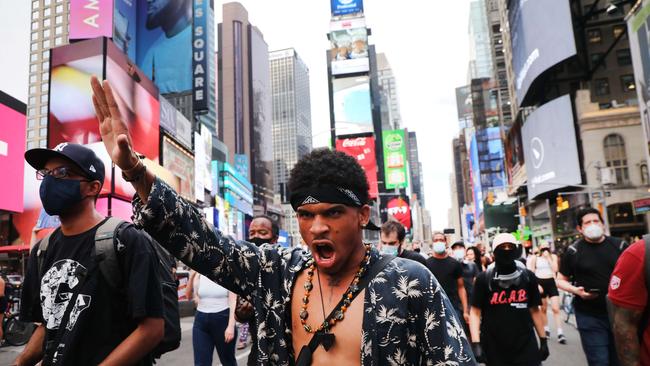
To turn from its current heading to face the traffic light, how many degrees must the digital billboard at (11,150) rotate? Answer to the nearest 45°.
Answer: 0° — it already faces it

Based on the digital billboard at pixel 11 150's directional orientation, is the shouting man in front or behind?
in front

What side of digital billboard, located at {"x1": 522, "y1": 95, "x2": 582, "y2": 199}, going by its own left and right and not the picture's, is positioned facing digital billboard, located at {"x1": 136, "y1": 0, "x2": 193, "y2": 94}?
front

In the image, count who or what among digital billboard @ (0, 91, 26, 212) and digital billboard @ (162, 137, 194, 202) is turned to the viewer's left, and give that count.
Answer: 0

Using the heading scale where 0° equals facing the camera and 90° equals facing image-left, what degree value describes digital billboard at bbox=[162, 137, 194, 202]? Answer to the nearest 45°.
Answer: approximately 315°

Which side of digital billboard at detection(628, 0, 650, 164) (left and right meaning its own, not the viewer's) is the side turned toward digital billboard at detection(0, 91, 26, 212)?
front

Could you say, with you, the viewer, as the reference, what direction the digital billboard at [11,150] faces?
facing the viewer and to the right of the viewer

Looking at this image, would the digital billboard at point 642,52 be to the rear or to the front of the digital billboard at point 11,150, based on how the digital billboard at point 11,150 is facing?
to the front

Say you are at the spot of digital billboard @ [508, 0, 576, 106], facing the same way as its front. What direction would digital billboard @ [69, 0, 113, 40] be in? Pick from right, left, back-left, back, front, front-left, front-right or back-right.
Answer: front

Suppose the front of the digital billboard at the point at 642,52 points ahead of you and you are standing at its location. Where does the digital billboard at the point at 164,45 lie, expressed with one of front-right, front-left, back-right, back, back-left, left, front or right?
front-right

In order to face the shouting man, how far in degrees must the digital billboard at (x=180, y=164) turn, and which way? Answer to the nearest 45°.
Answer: approximately 45° to its right

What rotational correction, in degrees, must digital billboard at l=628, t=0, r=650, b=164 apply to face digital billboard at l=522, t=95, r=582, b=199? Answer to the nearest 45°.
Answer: approximately 90° to its right

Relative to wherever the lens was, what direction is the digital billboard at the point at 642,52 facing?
facing the viewer and to the left of the viewer
